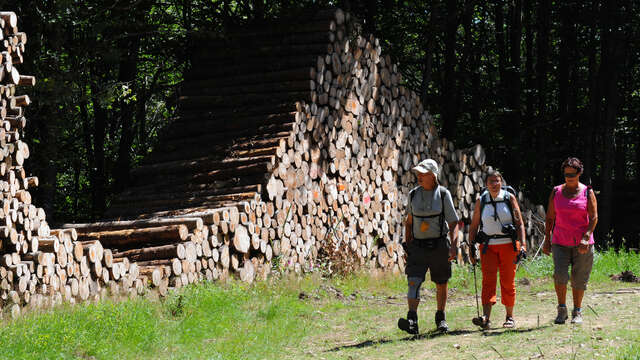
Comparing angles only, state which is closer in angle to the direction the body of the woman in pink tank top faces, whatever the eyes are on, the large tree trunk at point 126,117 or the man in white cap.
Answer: the man in white cap

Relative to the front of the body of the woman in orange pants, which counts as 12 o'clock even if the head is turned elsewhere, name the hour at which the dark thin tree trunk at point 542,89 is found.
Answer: The dark thin tree trunk is roughly at 6 o'clock from the woman in orange pants.

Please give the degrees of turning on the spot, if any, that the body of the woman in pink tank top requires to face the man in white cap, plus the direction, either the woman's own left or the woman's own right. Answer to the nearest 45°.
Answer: approximately 45° to the woman's own right

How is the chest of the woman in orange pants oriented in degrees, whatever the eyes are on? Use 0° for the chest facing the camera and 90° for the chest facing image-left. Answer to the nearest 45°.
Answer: approximately 0°

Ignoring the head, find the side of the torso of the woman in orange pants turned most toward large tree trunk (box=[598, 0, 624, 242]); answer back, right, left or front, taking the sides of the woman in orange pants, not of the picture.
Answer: back

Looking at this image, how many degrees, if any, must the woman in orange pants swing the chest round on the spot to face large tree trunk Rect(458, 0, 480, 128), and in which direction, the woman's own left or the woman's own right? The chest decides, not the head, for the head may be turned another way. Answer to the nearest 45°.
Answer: approximately 180°

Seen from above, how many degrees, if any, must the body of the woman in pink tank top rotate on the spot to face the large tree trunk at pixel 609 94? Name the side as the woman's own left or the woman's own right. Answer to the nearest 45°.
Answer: approximately 180°

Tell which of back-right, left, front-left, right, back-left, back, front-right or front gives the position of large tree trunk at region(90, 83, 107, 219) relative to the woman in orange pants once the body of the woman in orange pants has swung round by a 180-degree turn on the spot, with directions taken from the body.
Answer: front-left

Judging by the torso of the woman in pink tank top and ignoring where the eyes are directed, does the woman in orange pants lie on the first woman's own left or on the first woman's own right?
on the first woman's own right

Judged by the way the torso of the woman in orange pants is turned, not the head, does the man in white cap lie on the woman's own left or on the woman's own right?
on the woman's own right

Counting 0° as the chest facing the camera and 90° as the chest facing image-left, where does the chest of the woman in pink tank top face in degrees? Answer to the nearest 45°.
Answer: approximately 0°

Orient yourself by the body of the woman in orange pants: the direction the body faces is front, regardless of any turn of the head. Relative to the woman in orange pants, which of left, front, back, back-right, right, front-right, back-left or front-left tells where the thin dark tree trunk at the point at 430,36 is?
back

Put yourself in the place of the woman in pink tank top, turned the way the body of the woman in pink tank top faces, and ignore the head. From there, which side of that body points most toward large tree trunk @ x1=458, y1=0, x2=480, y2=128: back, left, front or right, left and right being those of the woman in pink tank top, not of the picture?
back

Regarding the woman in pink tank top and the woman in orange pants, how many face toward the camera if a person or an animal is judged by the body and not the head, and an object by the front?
2
